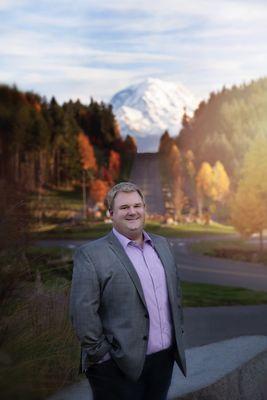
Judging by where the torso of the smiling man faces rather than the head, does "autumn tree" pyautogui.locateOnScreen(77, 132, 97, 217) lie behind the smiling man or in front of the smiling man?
behind

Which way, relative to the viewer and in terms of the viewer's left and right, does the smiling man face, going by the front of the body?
facing the viewer and to the right of the viewer

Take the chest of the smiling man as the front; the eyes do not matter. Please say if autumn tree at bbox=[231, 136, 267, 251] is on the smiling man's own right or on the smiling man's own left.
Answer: on the smiling man's own left

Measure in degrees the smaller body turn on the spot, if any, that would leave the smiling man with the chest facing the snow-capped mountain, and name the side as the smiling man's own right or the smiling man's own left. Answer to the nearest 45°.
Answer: approximately 135° to the smiling man's own left

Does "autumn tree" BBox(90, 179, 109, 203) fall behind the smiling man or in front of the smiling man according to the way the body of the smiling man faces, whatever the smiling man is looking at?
behind

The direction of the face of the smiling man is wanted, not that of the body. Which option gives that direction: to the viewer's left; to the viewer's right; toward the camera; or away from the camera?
toward the camera

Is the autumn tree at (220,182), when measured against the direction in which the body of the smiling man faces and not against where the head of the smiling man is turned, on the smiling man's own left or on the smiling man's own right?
on the smiling man's own left
